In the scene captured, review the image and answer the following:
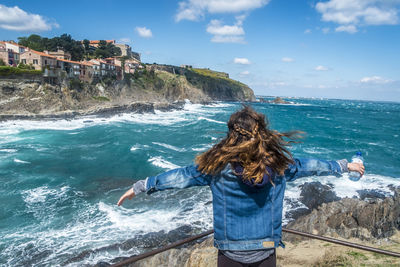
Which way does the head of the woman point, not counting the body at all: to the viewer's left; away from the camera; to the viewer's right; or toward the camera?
away from the camera

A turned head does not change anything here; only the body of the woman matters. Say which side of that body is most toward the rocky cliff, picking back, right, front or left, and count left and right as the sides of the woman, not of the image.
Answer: front

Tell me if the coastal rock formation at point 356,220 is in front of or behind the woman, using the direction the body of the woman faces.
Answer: in front

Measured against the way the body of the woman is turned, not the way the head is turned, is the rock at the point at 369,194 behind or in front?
in front

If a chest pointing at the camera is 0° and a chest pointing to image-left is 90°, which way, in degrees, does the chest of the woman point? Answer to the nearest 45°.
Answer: approximately 180°

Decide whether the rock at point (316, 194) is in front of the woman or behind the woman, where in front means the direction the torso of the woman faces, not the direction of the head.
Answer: in front
